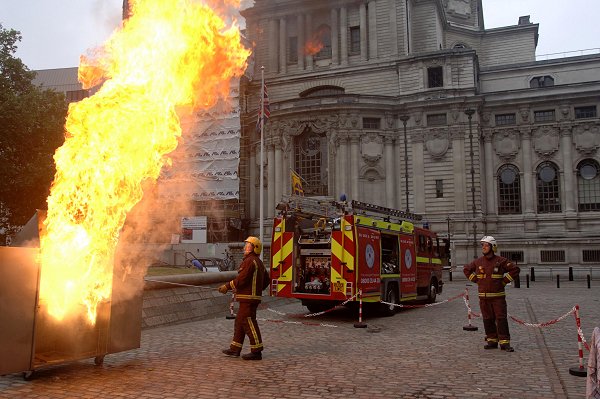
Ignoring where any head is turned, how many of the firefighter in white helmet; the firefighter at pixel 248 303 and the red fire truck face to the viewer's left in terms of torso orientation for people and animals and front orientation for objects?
1

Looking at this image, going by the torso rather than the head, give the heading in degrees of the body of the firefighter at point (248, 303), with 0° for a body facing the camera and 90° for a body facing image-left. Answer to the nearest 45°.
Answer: approximately 90°

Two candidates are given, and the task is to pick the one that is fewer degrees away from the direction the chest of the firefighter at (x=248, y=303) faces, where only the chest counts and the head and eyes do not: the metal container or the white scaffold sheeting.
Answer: the metal container

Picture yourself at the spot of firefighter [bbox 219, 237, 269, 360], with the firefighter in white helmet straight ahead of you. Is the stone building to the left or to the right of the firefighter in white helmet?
left

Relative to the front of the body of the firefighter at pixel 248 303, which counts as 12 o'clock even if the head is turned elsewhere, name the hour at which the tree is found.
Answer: The tree is roughly at 2 o'clock from the firefighter.

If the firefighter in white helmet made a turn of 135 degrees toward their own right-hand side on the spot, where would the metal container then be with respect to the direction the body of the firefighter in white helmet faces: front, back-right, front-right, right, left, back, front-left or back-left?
left

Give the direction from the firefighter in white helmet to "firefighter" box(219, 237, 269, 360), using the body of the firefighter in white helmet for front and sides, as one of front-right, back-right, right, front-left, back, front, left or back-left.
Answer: front-right

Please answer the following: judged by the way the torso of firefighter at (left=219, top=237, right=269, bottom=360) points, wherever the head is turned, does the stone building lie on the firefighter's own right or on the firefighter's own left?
on the firefighter's own right

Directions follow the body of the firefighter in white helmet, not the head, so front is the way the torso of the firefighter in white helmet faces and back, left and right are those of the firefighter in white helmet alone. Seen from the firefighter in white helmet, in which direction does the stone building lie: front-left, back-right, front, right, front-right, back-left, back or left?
back

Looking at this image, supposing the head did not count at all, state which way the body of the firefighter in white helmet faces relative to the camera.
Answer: toward the camera

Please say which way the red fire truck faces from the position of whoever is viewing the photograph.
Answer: facing away from the viewer and to the right of the viewer

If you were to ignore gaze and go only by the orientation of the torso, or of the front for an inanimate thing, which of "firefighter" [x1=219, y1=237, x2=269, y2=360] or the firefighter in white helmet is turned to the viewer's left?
the firefighter

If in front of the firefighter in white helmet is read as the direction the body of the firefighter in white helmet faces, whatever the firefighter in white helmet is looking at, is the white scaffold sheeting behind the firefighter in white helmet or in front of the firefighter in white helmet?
behind

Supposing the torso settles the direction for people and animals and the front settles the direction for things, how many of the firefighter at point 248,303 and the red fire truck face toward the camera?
0
